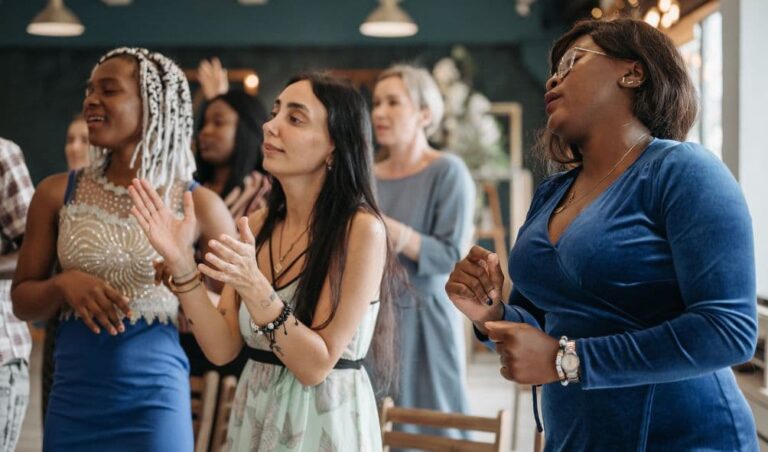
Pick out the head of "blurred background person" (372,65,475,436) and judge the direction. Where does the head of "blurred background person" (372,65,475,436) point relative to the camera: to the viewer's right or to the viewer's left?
to the viewer's left

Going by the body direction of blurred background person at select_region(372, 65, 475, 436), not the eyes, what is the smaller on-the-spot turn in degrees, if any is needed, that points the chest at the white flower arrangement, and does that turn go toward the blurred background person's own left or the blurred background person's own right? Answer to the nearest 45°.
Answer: approximately 135° to the blurred background person's own right

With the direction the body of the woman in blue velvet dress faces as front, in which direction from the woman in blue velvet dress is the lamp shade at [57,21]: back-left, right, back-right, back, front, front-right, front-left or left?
right

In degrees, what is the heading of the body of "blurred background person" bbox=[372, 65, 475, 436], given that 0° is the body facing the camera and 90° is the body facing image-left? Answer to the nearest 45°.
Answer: approximately 45°

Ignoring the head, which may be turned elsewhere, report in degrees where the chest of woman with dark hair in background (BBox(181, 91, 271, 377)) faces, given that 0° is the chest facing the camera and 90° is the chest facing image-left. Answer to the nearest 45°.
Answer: approximately 45°

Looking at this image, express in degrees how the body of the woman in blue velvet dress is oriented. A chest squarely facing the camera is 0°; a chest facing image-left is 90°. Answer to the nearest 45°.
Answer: approximately 45°

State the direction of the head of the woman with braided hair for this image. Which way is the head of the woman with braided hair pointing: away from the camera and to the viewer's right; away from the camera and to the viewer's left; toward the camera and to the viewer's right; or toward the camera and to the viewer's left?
toward the camera and to the viewer's left

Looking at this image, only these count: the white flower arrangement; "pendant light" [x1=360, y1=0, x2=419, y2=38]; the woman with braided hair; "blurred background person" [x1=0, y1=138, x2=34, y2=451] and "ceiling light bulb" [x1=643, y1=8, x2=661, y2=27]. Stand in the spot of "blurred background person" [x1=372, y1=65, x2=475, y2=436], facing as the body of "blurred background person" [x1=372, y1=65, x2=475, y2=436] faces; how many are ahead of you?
2

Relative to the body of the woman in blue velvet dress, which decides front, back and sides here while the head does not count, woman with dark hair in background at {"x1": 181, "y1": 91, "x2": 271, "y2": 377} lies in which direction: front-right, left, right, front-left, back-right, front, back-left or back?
right

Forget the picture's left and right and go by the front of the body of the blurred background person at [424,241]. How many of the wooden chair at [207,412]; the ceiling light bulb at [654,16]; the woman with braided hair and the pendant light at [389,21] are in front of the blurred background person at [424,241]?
2

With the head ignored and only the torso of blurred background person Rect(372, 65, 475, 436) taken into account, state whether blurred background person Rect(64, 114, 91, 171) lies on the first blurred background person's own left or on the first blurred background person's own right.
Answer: on the first blurred background person's own right

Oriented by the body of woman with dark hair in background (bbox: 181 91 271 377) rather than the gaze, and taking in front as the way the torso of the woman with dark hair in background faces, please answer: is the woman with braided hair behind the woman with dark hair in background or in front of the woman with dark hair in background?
in front

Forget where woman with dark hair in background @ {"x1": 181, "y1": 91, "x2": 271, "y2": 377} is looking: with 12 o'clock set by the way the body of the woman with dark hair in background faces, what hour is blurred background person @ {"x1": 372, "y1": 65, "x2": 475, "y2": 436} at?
The blurred background person is roughly at 8 o'clock from the woman with dark hair in background.

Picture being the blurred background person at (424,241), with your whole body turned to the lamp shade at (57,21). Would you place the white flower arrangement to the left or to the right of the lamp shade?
right

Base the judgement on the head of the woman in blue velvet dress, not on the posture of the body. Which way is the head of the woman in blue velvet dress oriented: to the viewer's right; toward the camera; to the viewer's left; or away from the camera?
to the viewer's left
